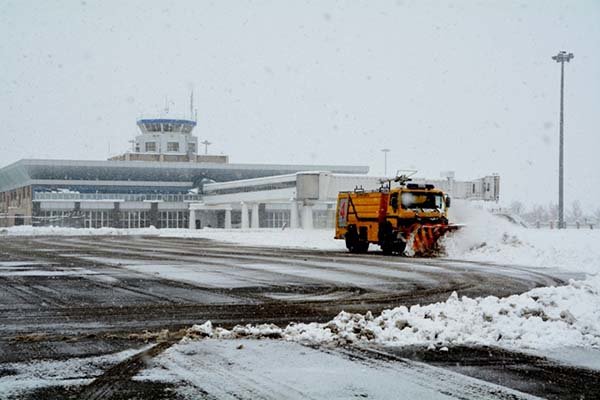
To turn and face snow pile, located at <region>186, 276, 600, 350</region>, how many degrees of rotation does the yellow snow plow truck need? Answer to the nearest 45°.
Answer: approximately 45° to its right

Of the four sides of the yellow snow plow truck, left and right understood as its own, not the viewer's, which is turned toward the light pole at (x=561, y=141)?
left

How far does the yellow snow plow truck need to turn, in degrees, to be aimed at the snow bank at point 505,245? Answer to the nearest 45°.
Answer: approximately 45° to its left

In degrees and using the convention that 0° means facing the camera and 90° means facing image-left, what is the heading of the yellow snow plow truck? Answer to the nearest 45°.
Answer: approximately 315°

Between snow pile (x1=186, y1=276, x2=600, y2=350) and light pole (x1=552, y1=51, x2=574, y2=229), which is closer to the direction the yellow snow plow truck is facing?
the snow pile
